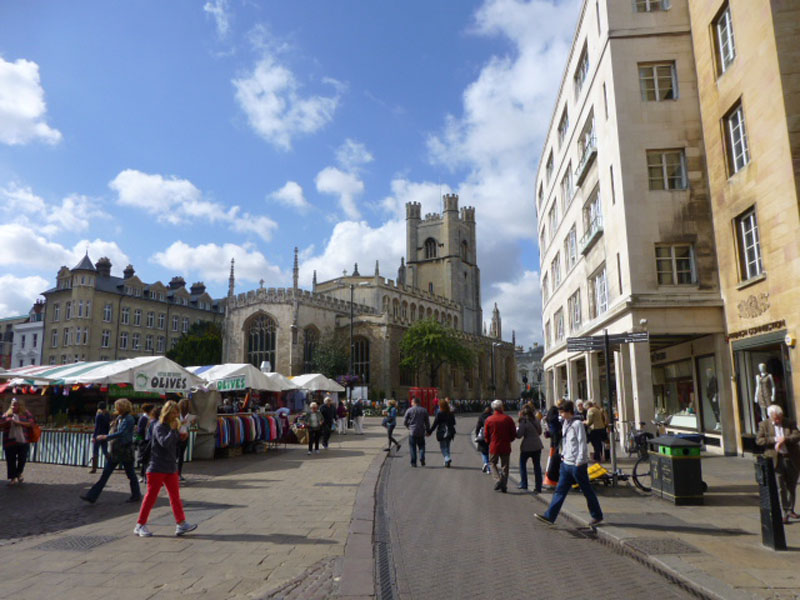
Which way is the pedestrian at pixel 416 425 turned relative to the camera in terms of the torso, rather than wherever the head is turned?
away from the camera

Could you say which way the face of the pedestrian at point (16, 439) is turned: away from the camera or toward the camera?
toward the camera

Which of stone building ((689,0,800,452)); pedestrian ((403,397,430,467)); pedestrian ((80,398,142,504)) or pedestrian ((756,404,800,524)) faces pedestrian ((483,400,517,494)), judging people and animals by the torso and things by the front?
the stone building

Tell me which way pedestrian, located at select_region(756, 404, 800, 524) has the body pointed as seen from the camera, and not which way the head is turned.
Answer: toward the camera

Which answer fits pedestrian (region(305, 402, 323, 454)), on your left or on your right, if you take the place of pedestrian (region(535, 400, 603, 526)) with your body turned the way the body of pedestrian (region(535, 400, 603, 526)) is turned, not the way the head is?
on your right

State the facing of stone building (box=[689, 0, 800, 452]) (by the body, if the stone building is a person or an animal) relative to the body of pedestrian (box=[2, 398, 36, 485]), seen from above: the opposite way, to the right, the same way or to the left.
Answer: to the right

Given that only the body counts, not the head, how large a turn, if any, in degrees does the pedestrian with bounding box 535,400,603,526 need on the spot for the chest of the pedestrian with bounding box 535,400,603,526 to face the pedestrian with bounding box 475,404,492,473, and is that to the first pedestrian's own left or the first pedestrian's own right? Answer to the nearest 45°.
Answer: approximately 90° to the first pedestrian's own right

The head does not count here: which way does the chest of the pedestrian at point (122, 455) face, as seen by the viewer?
to the viewer's left

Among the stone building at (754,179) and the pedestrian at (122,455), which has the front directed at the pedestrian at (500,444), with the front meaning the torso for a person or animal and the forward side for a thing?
the stone building

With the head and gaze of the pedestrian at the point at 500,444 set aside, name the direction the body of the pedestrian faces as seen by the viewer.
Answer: away from the camera

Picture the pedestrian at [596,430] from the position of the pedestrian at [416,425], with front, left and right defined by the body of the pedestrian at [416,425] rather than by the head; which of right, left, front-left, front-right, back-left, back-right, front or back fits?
right

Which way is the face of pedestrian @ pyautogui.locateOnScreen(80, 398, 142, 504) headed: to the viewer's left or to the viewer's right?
to the viewer's left
